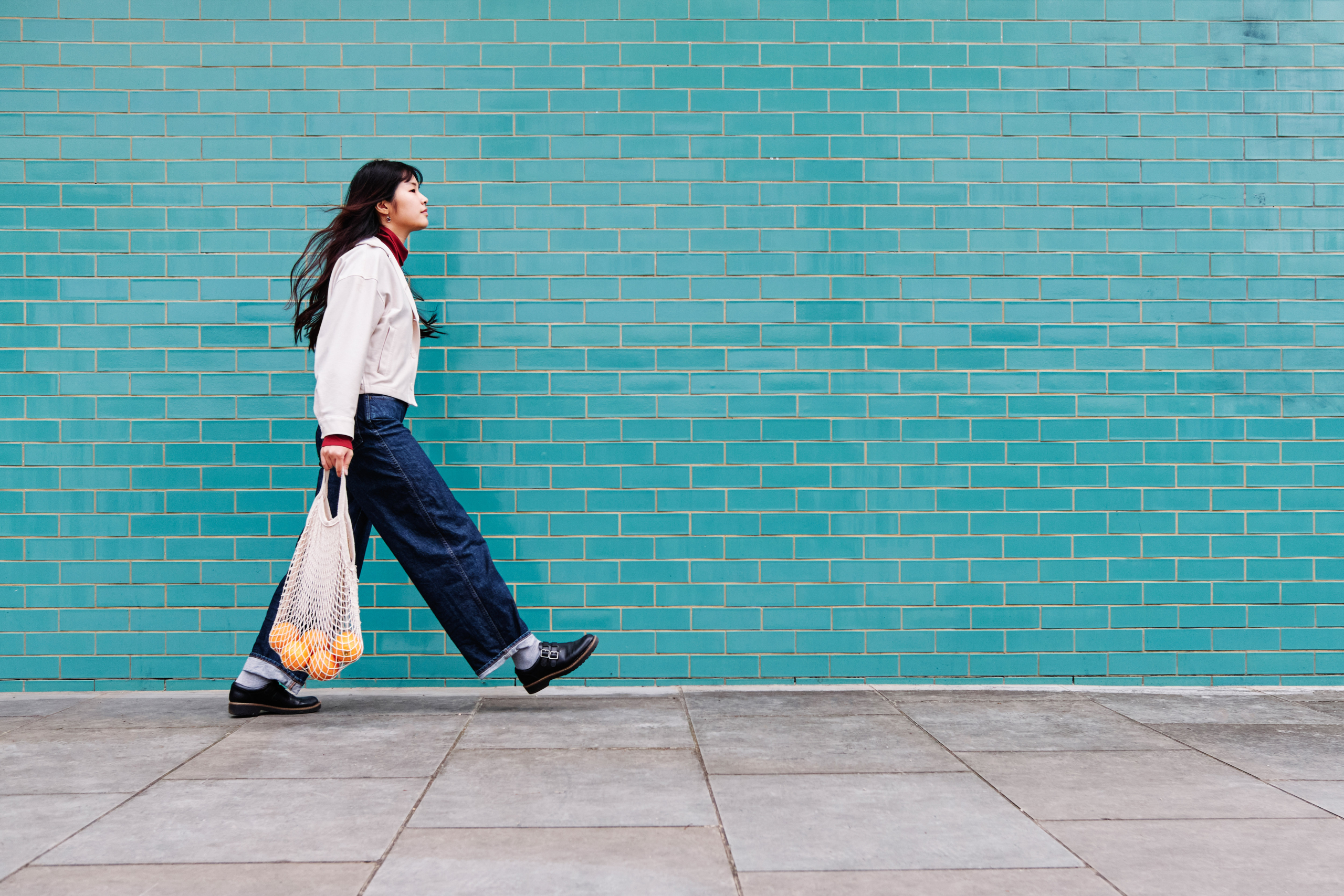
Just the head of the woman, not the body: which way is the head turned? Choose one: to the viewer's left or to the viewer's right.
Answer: to the viewer's right

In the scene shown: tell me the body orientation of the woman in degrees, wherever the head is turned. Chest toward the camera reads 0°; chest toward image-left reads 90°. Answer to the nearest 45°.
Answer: approximately 270°
